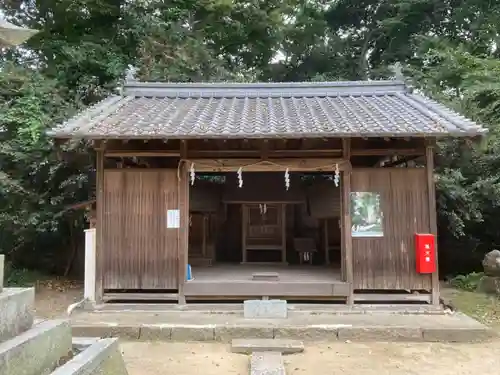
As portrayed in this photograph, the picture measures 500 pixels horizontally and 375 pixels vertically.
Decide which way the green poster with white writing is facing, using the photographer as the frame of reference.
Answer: facing the viewer

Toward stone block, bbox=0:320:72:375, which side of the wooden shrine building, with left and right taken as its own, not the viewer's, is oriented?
front

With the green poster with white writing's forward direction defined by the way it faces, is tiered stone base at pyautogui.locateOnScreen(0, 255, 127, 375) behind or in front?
in front

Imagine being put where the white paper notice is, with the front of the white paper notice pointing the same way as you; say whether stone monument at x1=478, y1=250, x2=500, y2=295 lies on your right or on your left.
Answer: on your left

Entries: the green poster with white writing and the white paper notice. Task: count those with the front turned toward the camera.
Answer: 2

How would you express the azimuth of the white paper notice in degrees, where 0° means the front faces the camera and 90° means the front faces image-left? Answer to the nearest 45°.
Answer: approximately 0°

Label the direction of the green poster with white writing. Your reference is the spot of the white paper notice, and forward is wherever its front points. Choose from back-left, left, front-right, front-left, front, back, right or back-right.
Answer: left

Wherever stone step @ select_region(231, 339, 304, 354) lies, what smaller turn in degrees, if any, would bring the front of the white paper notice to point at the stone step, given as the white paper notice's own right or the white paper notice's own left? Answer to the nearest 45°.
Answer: approximately 45° to the white paper notice's own left

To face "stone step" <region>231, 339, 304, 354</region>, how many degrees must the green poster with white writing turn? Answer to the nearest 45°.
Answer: approximately 45° to its right

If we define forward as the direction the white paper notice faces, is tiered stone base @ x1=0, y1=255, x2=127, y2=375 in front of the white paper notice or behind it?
in front

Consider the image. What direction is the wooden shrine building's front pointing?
toward the camera

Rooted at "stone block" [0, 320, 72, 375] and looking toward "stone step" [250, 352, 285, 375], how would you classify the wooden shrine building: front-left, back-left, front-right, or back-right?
front-left
